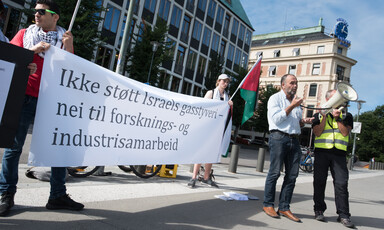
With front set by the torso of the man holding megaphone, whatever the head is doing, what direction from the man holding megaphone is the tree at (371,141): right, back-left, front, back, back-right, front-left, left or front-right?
back

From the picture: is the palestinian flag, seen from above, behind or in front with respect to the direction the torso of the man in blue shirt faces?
behind

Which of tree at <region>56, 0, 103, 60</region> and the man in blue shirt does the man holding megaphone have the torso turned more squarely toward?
the man in blue shirt

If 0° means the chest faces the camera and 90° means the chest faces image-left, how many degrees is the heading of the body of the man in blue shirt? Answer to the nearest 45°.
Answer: approximately 315°

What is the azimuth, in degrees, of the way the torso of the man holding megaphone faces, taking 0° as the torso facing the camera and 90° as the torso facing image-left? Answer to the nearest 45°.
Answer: approximately 0°

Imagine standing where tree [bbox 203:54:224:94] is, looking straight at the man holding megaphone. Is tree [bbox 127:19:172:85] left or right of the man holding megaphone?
right

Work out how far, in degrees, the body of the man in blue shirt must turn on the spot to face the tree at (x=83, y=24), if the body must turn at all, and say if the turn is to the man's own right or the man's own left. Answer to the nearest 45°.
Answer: approximately 180°

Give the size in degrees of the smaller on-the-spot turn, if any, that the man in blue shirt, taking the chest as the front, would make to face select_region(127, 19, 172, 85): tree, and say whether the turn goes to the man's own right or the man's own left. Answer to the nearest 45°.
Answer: approximately 180°

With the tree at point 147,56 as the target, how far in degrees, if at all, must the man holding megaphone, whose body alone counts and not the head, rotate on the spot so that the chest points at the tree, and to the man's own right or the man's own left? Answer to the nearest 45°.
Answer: approximately 135° to the man's own right

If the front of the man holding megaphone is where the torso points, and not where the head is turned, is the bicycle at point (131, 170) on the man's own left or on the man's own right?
on the man's own right

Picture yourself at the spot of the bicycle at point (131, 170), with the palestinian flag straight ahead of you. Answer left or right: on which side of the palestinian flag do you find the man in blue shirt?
right

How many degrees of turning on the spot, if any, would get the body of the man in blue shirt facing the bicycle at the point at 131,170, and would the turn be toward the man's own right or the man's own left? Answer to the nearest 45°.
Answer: approximately 135° to the man's own right
